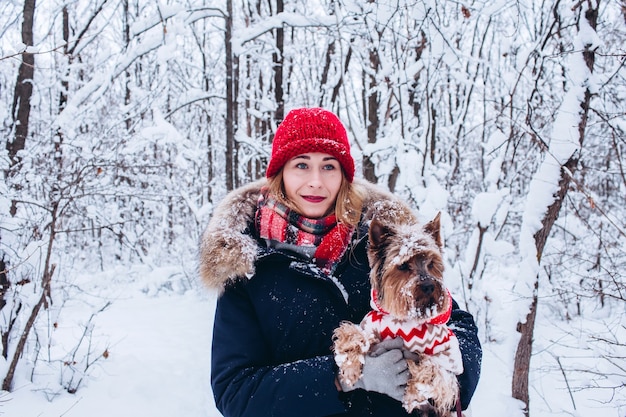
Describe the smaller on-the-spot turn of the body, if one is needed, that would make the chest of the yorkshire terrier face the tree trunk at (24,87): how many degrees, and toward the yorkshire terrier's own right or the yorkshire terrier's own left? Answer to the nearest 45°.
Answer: approximately 135° to the yorkshire terrier's own right

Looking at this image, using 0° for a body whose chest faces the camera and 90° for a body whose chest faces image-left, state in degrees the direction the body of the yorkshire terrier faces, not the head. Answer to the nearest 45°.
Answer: approximately 0°

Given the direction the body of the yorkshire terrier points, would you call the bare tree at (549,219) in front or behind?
behind

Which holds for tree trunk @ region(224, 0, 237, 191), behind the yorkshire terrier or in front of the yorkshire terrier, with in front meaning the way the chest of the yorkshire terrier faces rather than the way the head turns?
behind

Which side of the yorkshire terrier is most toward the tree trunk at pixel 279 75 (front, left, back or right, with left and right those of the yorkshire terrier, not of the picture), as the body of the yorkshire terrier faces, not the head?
back
